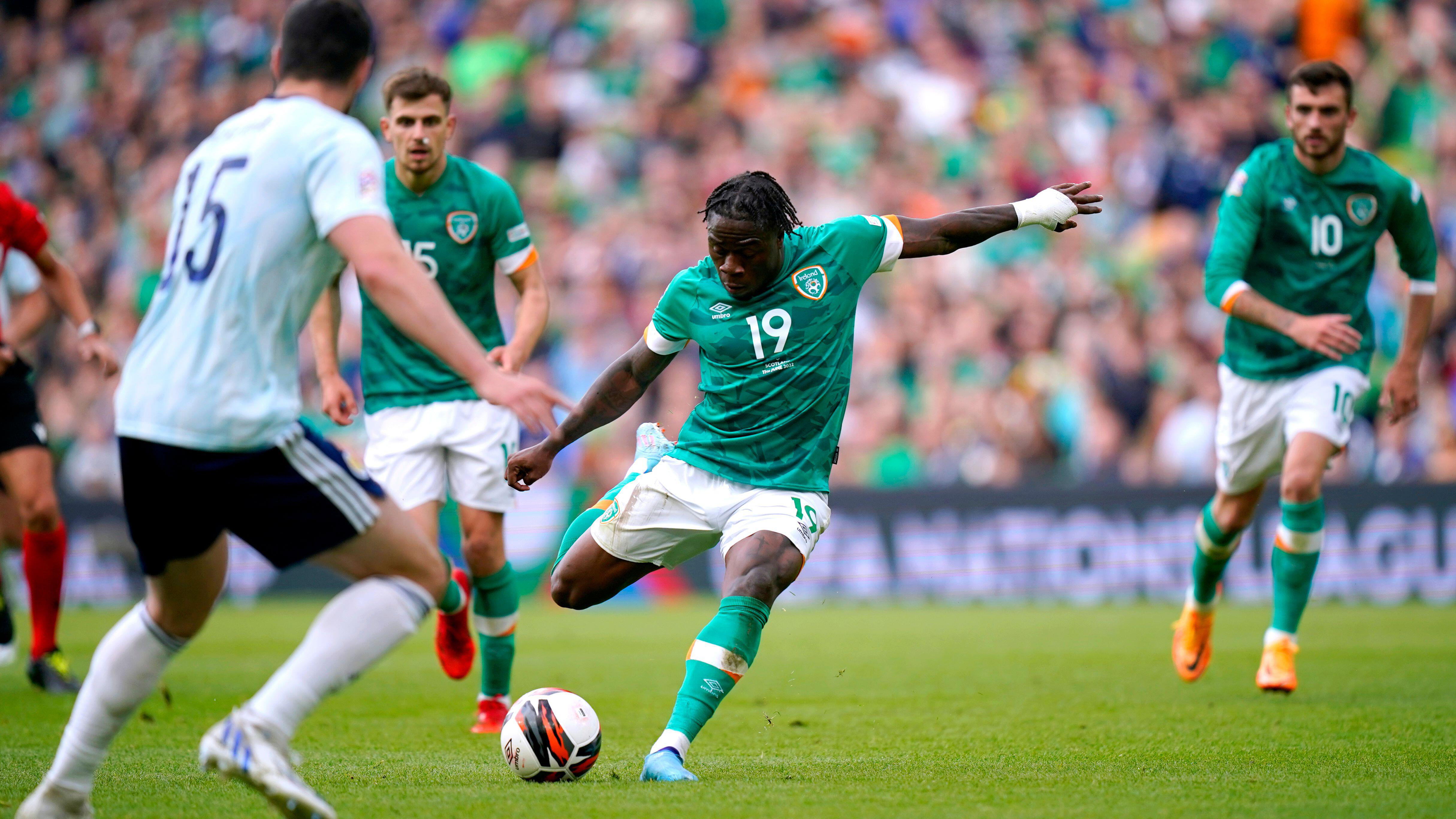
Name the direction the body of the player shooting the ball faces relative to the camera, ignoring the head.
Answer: toward the camera

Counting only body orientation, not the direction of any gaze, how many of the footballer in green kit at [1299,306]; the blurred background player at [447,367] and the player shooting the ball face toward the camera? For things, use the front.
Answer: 3

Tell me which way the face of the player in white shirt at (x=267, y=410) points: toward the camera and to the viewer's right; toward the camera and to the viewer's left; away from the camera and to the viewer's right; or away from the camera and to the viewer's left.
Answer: away from the camera and to the viewer's right

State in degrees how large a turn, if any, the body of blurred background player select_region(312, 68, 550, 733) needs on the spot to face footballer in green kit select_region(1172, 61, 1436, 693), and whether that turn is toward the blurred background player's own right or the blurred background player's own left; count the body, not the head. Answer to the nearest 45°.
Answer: approximately 90° to the blurred background player's own left

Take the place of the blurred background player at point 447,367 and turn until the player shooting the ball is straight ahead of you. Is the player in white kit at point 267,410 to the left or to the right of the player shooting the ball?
right

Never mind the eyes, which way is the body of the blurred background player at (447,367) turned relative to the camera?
toward the camera

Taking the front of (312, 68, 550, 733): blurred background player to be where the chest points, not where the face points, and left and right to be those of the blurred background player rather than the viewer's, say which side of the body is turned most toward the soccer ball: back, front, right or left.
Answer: front

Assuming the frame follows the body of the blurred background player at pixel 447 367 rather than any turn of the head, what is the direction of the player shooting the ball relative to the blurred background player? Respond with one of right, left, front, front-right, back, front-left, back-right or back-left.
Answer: front-left

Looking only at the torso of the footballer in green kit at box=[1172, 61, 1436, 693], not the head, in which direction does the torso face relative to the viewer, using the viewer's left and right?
facing the viewer
